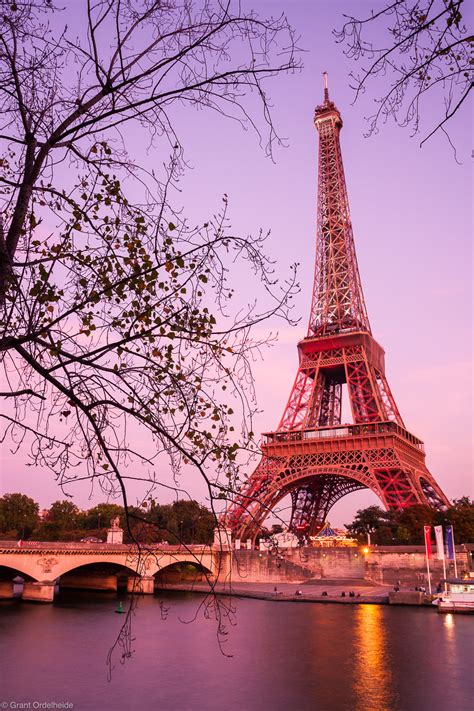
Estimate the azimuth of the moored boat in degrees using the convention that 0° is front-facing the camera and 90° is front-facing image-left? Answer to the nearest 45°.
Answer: approximately 90°

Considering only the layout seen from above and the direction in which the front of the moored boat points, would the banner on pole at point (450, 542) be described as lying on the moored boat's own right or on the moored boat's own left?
on the moored boat's own right
